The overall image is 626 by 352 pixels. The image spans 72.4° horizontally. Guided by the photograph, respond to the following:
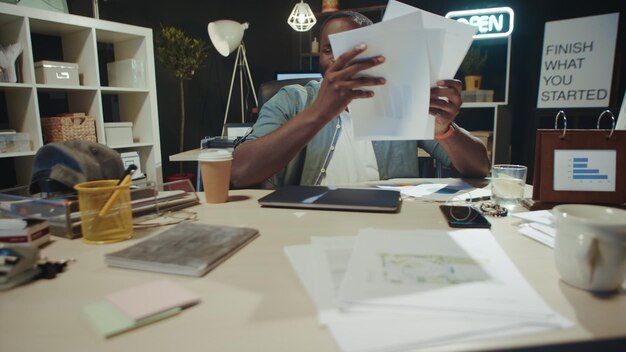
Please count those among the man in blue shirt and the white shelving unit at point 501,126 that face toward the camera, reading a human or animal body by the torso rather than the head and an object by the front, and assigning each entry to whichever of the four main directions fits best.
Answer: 2

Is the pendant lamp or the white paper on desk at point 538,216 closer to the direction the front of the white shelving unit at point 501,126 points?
the white paper on desk

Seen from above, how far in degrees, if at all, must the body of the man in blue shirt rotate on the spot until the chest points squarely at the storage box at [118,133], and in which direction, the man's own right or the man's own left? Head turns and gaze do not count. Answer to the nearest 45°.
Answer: approximately 135° to the man's own right

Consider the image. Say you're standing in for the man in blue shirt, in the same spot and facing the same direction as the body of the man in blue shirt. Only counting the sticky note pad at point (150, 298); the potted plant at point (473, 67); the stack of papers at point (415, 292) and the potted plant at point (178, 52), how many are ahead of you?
2

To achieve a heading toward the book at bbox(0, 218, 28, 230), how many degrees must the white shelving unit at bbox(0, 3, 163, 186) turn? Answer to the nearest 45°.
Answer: approximately 45° to its right

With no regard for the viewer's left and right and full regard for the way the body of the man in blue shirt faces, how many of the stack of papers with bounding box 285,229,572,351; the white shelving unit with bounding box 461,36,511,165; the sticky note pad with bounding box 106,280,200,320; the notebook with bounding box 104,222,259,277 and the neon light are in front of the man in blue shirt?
3

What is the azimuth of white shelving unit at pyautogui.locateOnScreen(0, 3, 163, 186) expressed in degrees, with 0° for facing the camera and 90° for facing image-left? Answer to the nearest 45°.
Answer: approximately 315°

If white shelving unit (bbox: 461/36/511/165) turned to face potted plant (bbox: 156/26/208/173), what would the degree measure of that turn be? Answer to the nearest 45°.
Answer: approximately 45° to its right
